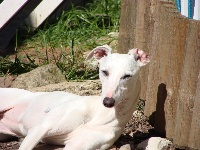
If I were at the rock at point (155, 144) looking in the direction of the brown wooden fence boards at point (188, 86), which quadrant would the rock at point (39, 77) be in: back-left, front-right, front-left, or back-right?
back-left

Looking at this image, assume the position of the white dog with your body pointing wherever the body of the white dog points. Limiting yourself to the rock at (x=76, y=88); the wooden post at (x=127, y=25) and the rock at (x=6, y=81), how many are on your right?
0

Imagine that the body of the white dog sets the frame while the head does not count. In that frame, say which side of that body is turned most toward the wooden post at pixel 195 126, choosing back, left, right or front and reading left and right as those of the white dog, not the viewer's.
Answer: front

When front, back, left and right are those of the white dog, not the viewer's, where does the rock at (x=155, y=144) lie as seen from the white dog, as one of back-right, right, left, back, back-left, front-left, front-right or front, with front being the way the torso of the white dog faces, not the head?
front

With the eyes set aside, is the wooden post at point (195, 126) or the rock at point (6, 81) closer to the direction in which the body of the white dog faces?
the wooden post

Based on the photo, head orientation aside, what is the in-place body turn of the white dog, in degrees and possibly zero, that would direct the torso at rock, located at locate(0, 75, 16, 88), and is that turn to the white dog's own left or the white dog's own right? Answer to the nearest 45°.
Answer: approximately 135° to the white dog's own left

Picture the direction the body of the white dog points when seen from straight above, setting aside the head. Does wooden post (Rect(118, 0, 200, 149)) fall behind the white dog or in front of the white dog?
in front

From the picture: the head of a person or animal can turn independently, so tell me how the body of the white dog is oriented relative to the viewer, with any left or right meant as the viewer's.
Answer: facing to the right of the viewer

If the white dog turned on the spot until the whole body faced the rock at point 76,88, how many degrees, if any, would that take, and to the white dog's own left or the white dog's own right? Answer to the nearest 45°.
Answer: approximately 90° to the white dog's own left
